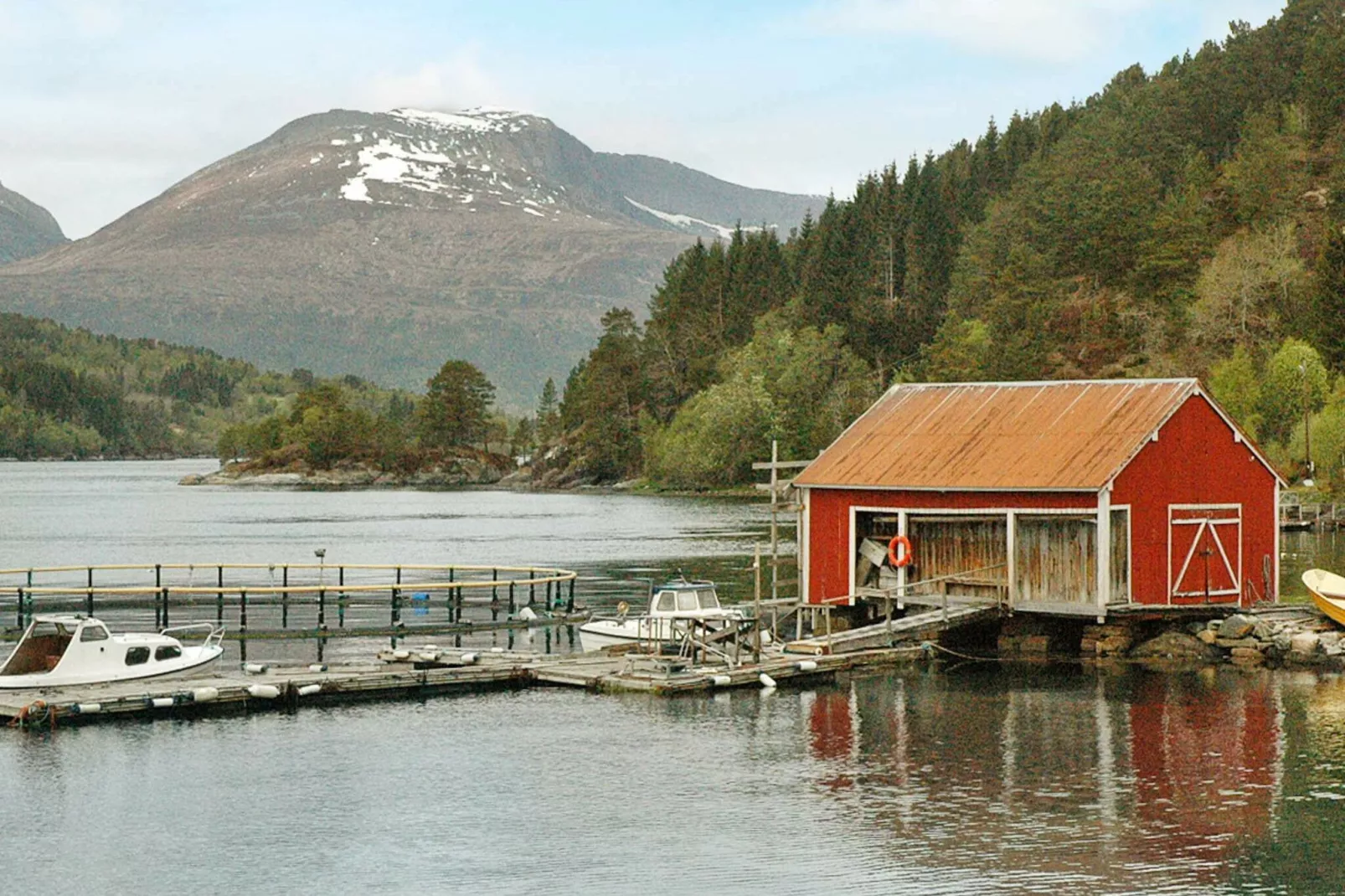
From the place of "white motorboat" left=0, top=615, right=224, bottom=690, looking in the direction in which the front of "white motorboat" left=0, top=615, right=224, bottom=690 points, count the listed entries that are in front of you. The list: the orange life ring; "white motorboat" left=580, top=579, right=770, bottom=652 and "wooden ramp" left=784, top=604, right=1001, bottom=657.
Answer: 3

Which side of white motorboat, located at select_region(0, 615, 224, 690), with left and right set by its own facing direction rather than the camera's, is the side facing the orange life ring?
front

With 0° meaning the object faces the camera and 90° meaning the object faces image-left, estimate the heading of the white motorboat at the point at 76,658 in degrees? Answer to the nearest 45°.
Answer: approximately 270°

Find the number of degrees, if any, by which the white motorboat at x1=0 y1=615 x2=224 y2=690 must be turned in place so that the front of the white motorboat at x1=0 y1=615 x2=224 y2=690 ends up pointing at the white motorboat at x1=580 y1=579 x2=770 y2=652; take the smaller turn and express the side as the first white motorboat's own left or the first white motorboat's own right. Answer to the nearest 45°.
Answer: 0° — it already faces it

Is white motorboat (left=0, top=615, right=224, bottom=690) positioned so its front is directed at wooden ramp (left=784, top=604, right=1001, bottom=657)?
yes

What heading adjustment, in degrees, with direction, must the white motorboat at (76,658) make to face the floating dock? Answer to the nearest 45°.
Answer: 0° — it already faces it

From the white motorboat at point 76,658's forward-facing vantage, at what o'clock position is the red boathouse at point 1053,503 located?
The red boathouse is roughly at 12 o'clock from the white motorboat.

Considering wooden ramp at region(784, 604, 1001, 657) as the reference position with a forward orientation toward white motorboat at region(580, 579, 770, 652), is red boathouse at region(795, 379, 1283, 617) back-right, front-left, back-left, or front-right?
back-right
